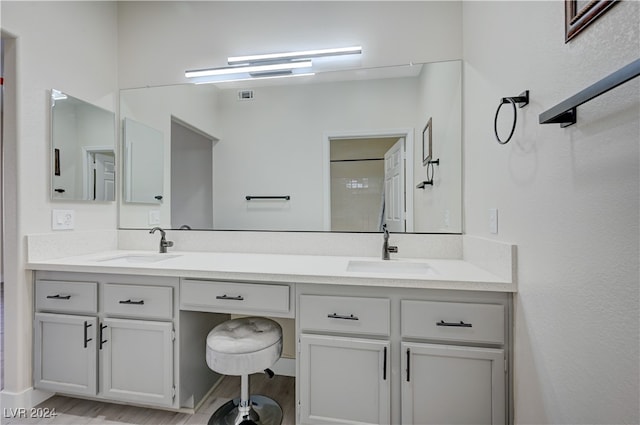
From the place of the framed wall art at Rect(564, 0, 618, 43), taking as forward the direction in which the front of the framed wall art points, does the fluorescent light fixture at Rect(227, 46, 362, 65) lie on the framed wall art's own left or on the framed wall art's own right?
on the framed wall art's own right

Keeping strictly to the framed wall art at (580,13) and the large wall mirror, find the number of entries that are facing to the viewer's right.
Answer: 0

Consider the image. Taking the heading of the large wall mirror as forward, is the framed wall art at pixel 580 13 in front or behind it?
in front

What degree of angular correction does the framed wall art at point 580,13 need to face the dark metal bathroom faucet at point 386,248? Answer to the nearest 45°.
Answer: approximately 90° to its right

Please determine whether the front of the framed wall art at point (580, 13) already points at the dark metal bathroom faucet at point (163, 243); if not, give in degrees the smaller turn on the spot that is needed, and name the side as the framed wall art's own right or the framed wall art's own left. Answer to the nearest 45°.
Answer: approximately 45° to the framed wall art's own right

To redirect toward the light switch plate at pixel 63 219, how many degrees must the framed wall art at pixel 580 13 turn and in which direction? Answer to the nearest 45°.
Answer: approximately 45° to its right

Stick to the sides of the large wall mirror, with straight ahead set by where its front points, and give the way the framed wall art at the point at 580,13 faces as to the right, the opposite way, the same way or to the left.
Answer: to the right

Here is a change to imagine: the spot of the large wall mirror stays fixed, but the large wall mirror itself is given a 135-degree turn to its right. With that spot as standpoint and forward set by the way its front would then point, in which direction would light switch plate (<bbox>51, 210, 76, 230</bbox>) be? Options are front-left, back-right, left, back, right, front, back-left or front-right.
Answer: front-left
